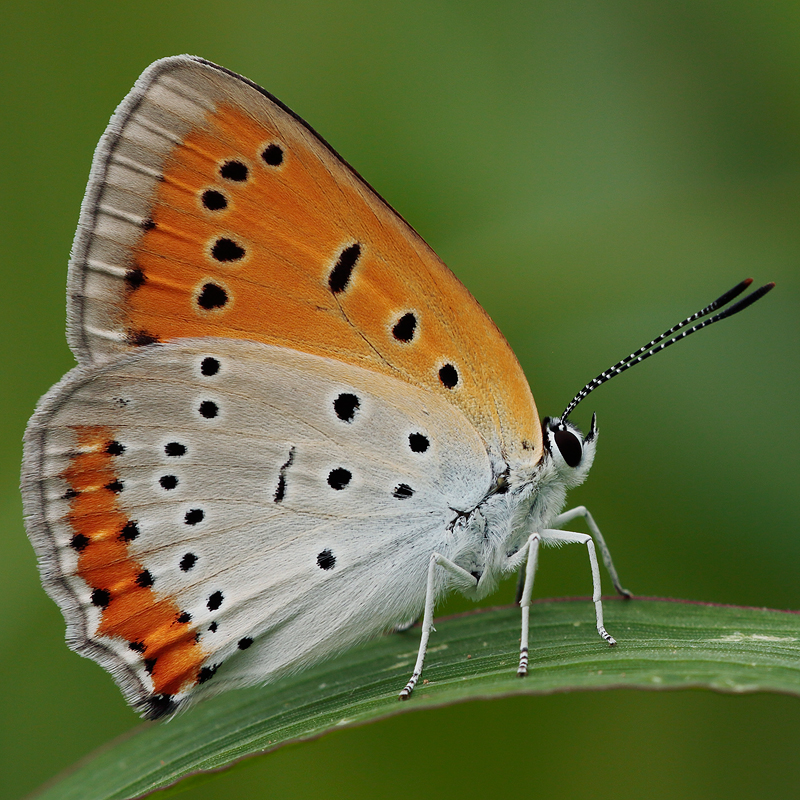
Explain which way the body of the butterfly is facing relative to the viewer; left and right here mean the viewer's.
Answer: facing to the right of the viewer
